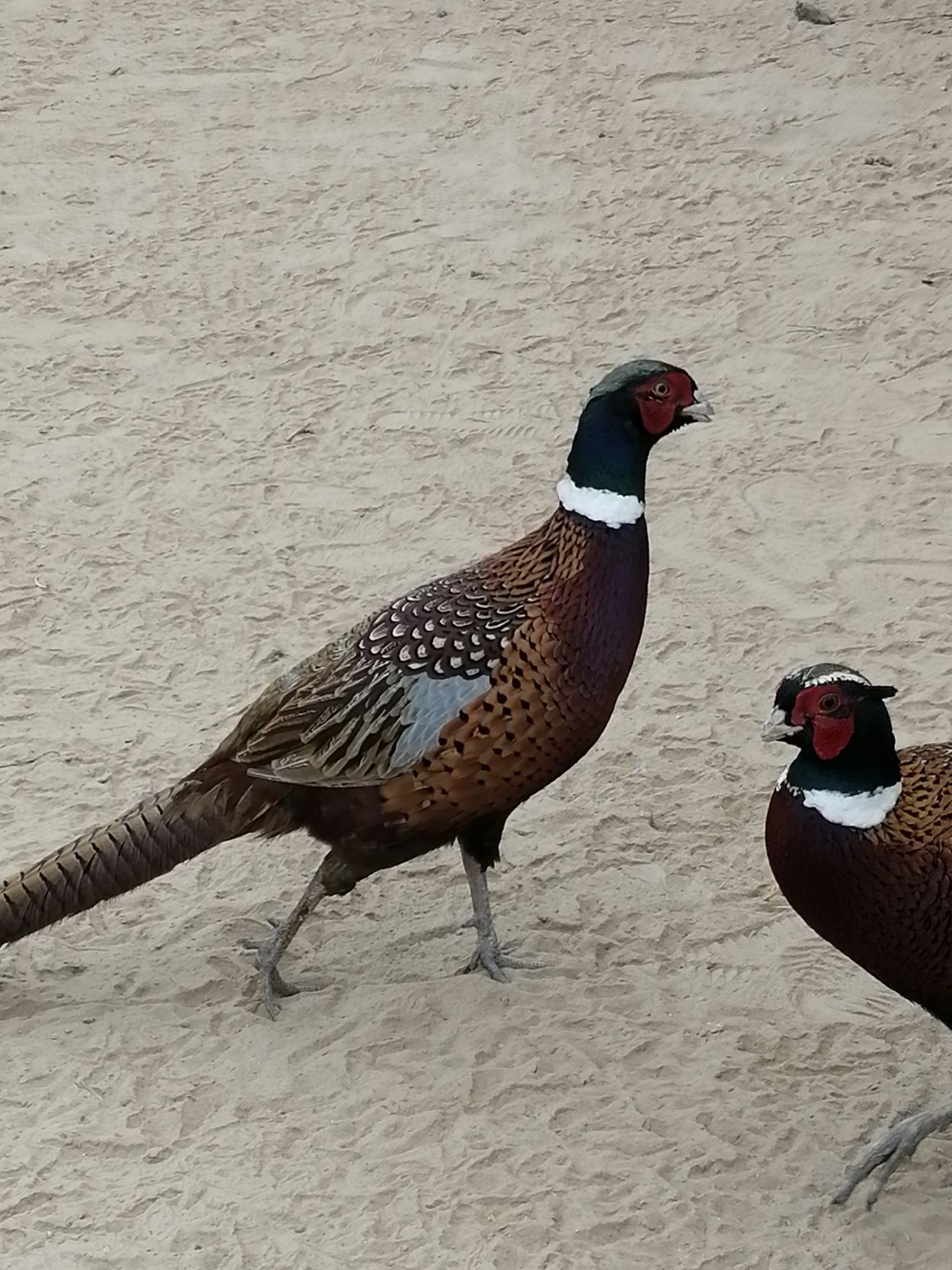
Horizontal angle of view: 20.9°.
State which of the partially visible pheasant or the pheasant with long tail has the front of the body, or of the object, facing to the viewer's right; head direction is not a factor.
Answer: the pheasant with long tail

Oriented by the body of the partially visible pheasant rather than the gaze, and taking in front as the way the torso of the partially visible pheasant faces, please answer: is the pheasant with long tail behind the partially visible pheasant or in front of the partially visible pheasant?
in front

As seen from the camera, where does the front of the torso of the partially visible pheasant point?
to the viewer's left

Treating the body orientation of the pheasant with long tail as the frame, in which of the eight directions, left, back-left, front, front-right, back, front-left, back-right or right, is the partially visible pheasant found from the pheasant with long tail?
front-right

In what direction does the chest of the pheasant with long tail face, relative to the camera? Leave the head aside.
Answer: to the viewer's right

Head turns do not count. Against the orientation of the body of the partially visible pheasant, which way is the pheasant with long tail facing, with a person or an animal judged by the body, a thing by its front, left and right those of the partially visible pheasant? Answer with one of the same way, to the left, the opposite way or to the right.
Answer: the opposite way

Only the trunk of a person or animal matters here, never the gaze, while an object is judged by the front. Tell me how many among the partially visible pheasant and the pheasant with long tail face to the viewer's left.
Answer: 1
